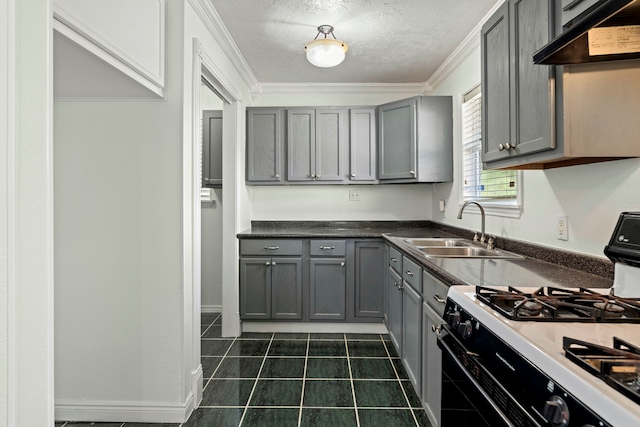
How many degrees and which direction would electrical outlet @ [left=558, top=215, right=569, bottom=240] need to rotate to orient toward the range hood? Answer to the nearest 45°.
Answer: approximately 45° to its left

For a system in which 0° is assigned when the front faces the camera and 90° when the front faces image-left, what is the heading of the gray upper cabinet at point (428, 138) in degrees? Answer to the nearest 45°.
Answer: approximately 45°

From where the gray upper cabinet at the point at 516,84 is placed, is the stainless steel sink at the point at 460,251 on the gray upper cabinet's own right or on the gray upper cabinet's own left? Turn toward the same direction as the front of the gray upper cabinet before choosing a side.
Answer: on the gray upper cabinet's own right

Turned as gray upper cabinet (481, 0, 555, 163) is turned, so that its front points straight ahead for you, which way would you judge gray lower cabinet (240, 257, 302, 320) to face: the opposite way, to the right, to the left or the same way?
to the left

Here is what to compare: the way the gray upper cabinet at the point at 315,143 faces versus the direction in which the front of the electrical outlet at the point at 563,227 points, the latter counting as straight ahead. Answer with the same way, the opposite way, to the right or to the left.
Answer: to the left

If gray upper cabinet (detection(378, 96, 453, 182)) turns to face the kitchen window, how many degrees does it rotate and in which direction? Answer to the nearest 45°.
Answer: approximately 90° to its left

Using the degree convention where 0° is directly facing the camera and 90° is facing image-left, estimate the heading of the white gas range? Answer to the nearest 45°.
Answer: approximately 45°

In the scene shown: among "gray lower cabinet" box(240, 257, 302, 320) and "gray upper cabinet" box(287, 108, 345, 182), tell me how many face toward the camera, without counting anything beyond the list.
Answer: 2

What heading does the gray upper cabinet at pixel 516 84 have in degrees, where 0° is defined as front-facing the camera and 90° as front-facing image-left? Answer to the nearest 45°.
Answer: approximately 45°

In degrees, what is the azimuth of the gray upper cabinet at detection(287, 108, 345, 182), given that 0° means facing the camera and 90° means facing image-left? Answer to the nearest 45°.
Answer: approximately 0°

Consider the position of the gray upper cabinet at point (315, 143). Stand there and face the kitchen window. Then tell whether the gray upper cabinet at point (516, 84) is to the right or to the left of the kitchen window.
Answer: right
